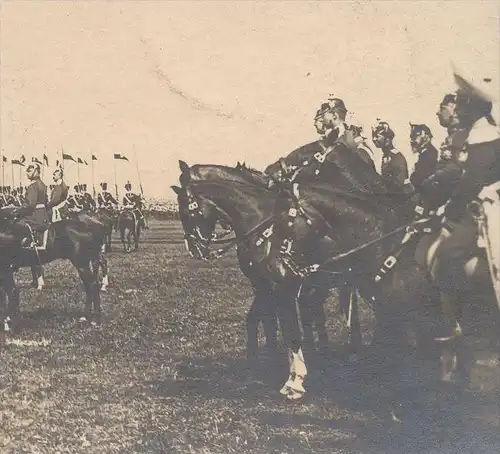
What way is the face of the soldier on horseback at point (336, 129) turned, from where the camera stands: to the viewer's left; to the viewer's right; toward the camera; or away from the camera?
to the viewer's left

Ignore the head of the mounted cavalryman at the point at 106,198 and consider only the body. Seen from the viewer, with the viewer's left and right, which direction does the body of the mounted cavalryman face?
facing the viewer and to the left of the viewer

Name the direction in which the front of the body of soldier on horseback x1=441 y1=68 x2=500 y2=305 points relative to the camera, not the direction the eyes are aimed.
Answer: to the viewer's left

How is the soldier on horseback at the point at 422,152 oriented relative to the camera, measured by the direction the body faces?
to the viewer's left

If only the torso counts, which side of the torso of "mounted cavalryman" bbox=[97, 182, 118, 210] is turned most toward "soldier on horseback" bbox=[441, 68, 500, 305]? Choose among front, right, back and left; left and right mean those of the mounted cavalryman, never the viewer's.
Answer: front

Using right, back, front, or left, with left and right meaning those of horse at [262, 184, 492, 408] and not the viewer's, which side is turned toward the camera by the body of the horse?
left

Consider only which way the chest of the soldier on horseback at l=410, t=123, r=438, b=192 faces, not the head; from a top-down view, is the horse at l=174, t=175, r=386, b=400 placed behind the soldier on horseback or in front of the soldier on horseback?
in front
